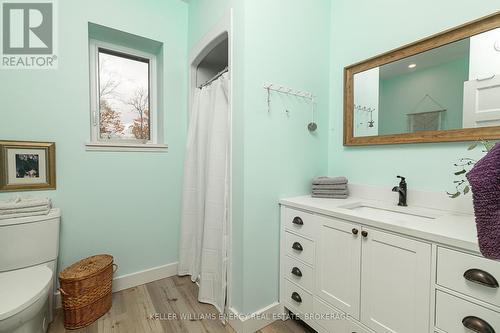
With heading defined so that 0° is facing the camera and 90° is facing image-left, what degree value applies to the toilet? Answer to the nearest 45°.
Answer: approximately 0°

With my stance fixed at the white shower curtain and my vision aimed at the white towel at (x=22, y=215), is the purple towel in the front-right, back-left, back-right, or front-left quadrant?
back-left

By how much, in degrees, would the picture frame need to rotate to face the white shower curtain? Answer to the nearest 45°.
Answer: approximately 45° to its left

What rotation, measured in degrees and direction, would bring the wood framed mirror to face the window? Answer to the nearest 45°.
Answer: approximately 45° to its right

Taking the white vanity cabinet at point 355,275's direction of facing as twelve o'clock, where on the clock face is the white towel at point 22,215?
The white towel is roughly at 1 o'clock from the white vanity cabinet.

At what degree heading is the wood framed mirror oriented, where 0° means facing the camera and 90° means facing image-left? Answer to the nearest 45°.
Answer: approximately 45°

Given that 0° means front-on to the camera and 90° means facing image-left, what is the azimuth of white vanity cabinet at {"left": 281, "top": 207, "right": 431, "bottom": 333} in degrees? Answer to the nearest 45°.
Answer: approximately 45°
